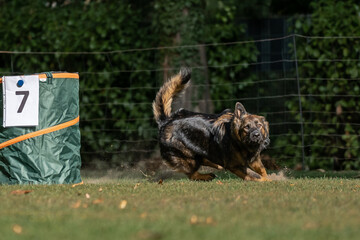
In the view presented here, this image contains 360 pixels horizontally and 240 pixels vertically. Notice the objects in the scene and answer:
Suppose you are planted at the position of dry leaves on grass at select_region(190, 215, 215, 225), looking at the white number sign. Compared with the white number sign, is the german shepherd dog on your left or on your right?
right

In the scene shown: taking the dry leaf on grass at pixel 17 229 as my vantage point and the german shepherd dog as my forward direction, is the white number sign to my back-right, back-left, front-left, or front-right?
front-left

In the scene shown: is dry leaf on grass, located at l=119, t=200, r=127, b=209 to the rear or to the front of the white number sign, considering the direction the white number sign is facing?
to the front

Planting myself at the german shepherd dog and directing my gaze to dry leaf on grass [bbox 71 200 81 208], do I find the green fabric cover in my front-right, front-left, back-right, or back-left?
front-right

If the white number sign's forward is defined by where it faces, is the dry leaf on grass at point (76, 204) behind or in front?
in front

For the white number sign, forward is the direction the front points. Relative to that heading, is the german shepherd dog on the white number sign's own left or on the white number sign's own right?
on the white number sign's own left

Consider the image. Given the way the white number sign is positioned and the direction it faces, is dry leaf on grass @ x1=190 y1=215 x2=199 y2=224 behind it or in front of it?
in front

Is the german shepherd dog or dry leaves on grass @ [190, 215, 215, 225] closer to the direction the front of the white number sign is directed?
the dry leaves on grass

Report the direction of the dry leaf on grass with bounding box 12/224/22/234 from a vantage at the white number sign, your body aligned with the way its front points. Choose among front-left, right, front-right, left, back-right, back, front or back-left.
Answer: front

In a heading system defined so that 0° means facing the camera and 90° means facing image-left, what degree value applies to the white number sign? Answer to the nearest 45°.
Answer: approximately 0°
